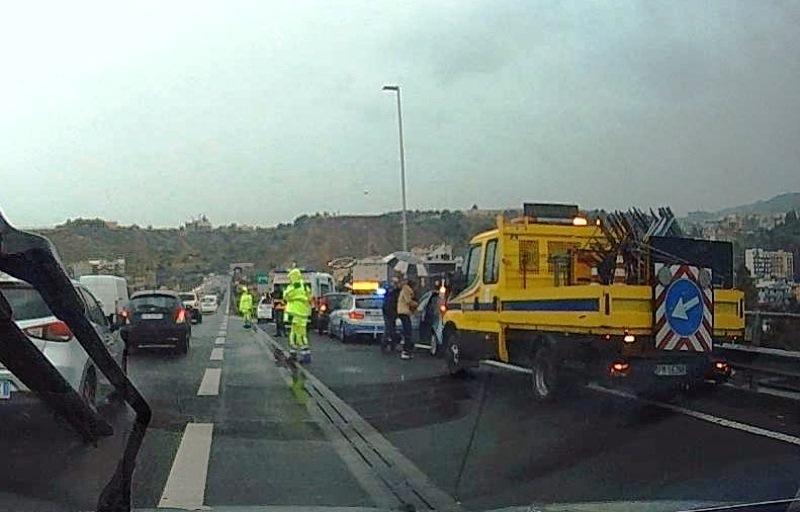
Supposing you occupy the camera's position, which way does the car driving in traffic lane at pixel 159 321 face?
facing away from the viewer

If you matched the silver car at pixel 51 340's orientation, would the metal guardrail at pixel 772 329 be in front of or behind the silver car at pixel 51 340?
in front

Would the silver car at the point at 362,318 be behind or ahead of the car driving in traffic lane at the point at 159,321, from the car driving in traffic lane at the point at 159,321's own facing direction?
ahead

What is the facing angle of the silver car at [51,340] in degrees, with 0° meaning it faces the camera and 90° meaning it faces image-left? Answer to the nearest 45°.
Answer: approximately 225°

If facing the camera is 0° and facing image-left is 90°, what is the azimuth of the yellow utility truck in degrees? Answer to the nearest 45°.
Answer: approximately 135°

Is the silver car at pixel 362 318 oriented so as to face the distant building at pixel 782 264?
no

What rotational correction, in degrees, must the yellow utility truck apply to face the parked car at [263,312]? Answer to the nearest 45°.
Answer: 0° — it already faces it

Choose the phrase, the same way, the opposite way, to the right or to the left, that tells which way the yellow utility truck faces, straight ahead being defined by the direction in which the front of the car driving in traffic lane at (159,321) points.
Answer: the same way

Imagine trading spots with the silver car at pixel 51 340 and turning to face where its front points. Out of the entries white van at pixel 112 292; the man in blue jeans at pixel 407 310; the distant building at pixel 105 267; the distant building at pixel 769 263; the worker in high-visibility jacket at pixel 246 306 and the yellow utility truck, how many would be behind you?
0

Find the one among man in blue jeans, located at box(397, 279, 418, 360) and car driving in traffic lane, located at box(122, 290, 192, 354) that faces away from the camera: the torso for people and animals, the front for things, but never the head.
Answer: the car driving in traffic lane

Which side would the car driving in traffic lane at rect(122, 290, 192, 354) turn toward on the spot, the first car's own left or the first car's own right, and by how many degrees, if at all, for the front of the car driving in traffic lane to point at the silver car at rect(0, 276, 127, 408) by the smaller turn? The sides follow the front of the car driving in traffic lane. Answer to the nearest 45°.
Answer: approximately 180°

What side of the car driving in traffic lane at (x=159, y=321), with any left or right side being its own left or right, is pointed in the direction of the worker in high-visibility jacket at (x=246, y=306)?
front
